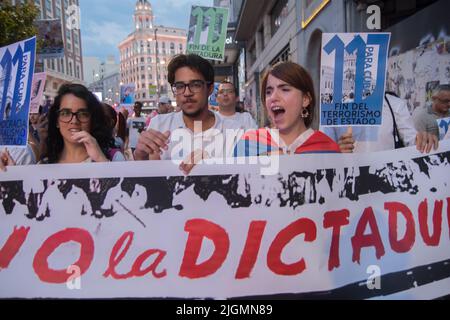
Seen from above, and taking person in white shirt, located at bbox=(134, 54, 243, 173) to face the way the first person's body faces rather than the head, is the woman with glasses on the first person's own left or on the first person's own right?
on the first person's own right

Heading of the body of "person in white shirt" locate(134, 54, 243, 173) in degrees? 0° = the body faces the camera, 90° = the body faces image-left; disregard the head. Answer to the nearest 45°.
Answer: approximately 0°

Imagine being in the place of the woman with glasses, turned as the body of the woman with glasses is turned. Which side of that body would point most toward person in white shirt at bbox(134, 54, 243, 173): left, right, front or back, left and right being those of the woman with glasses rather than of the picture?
left

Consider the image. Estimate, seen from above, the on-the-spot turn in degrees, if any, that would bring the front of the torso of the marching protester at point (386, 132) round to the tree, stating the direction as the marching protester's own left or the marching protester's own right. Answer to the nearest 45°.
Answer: approximately 135° to the marching protester's own right

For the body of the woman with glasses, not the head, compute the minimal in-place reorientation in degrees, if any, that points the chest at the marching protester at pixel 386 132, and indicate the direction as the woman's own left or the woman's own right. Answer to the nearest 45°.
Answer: approximately 90° to the woman's own left

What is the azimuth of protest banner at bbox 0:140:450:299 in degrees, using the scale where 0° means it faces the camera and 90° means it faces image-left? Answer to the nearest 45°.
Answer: approximately 0°

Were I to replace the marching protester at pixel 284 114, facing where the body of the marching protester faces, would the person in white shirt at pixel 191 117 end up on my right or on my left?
on my right

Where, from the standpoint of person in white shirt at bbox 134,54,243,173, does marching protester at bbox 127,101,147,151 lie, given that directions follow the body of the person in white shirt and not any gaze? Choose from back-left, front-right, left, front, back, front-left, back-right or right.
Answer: back

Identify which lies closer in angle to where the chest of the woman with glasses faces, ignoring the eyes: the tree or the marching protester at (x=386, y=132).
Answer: the marching protester
